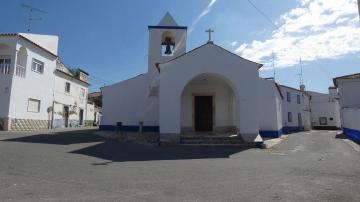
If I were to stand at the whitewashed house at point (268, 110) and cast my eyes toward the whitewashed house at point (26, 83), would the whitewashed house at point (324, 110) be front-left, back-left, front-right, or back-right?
back-right

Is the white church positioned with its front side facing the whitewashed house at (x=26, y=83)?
no

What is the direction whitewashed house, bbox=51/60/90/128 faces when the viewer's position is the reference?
facing the viewer and to the right of the viewer

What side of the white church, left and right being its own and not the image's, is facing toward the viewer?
front

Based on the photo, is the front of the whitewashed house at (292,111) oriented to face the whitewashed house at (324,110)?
no

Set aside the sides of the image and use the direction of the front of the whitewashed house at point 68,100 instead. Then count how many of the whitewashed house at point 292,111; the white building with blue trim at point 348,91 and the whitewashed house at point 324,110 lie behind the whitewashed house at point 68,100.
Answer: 0

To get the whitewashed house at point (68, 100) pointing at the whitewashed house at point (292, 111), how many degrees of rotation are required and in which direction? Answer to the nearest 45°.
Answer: approximately 45° to its left

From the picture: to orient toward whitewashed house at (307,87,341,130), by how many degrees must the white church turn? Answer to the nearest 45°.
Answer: approximately 135° to its left

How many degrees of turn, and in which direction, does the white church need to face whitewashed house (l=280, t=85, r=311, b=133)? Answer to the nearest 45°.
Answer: approximately 135° to its left

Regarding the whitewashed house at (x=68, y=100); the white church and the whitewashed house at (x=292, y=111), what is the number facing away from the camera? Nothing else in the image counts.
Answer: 0

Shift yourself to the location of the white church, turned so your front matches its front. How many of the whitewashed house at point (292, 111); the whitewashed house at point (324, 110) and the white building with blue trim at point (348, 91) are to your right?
0

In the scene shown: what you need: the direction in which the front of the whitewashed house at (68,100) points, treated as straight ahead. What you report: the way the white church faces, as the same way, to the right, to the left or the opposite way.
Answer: to the right

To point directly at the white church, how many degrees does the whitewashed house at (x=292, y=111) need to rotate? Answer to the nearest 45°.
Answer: approximately 45° to its right
